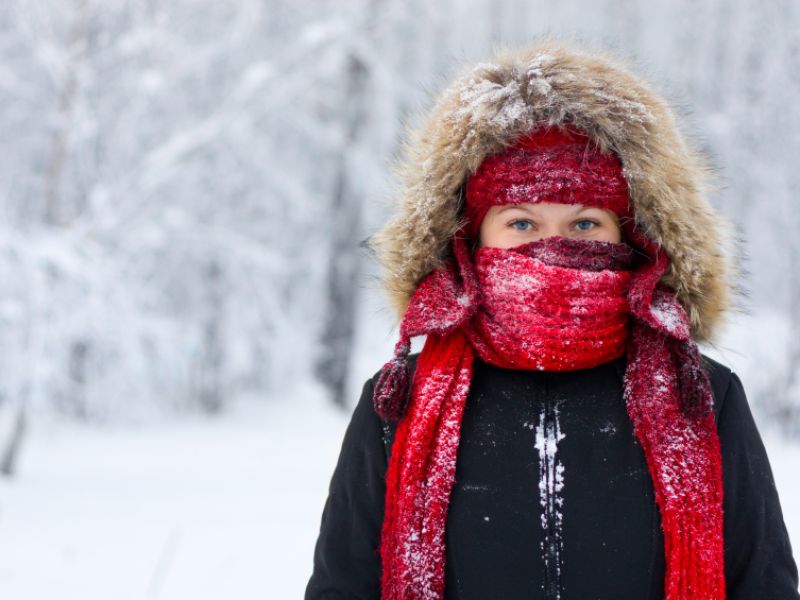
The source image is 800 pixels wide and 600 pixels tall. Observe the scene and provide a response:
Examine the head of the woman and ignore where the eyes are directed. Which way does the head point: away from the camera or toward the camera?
toward the camera

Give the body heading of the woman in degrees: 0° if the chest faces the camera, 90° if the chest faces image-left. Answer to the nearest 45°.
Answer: approximately 0°
